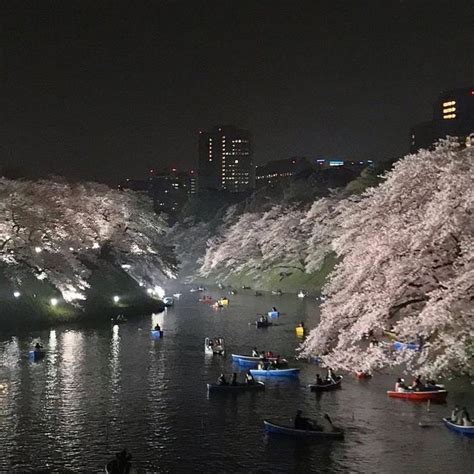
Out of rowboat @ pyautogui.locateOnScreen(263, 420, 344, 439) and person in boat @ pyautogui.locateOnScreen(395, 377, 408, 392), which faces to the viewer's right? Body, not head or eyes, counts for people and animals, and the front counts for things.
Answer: the person in boat

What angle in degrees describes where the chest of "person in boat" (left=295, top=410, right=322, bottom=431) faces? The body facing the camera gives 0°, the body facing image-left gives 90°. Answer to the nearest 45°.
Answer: approximately 270°

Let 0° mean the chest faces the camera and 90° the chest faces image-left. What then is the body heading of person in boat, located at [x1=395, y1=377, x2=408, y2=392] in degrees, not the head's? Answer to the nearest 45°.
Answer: approximately 270°

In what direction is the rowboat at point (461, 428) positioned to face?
to the viewer's left

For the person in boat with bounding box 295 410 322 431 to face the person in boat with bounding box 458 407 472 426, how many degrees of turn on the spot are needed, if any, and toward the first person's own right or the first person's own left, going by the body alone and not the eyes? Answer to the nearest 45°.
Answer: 0° — they already face them

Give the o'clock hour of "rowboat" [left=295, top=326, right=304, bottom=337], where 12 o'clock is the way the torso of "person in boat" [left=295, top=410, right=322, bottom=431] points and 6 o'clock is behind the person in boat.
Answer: The rowboat is roughly at 9 o'clock from the person in boat.

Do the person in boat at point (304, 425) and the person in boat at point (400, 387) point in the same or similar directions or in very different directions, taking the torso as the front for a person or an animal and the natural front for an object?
same or similar directions

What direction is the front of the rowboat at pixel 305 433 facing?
to the viewer's left
